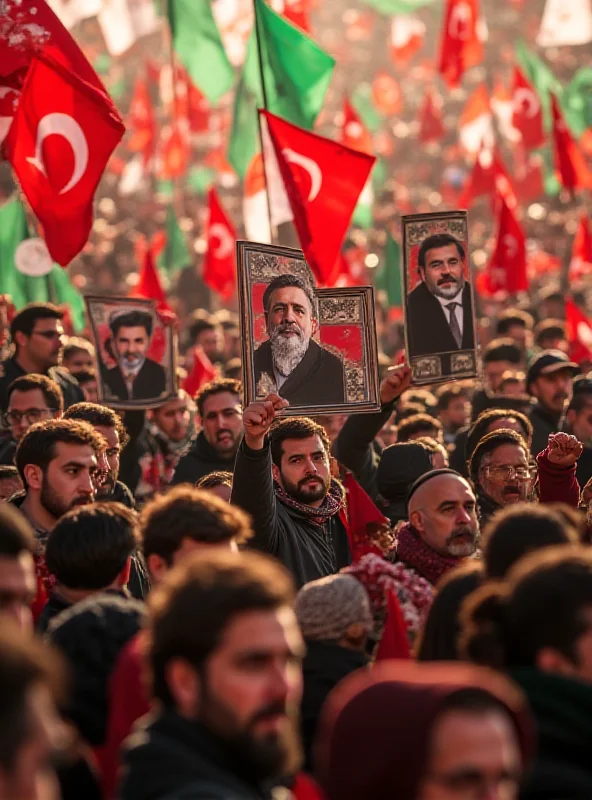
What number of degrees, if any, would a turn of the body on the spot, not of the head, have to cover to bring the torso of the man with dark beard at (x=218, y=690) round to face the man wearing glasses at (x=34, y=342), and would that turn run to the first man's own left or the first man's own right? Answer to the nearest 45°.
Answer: approximately 135° to the first man's own left

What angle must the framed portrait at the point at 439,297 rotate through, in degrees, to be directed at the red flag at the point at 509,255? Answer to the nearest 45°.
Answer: approximately 180°

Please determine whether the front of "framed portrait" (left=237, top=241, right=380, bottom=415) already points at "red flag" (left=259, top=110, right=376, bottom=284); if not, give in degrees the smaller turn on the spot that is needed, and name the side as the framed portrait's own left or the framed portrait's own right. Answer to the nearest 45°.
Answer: approximately 180°

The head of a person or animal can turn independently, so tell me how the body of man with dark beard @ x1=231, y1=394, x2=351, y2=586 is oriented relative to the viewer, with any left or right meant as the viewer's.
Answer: facing the viewer and to the right of the viewer

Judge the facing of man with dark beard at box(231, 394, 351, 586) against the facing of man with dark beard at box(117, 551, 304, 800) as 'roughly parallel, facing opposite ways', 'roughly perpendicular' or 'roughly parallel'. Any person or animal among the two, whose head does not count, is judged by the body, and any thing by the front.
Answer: roughly parallel

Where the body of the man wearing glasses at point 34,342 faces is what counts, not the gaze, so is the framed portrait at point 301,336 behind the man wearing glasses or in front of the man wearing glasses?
in front

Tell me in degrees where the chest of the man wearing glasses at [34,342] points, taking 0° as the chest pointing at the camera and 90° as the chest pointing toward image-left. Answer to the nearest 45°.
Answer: approximately 315°

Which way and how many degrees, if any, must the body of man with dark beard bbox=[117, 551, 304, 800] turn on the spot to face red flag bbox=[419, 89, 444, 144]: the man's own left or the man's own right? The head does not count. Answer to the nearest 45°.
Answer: approximately 135° to the man's own left

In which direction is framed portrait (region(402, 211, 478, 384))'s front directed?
toward the camera

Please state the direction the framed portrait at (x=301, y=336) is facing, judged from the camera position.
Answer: facing the viewer

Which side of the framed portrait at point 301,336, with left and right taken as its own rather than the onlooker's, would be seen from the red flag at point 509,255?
back

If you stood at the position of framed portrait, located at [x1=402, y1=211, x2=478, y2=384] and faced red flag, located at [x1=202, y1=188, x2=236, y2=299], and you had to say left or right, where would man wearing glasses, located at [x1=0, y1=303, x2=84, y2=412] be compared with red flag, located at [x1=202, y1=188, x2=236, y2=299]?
left

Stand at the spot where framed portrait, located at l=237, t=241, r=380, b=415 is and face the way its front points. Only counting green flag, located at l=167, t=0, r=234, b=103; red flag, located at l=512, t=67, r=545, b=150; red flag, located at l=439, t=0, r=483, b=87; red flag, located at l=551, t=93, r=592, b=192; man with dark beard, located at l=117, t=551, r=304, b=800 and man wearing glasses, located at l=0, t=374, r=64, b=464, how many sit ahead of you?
1
